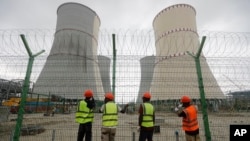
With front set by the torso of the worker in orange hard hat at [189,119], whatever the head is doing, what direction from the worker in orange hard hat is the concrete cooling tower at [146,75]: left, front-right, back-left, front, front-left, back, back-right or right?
front

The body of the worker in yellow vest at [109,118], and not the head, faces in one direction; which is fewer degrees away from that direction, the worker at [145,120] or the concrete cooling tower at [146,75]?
the concrete cooling tower

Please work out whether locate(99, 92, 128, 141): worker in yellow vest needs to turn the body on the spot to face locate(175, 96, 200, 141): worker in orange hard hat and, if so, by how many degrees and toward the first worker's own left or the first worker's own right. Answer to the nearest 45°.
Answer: approximately 90° to the first worker's own right

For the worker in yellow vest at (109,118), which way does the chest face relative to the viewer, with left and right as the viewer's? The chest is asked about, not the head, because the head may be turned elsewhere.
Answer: facing away from the viewer

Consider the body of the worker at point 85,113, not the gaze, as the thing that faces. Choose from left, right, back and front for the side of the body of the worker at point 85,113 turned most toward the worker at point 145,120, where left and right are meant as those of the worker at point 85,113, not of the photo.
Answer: right

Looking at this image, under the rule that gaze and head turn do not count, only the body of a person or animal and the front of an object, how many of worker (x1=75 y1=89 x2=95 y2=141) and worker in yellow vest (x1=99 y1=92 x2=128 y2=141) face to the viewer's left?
0

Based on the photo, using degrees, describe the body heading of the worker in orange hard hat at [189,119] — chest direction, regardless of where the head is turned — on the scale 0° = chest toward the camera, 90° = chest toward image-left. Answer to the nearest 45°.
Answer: approximately 135°

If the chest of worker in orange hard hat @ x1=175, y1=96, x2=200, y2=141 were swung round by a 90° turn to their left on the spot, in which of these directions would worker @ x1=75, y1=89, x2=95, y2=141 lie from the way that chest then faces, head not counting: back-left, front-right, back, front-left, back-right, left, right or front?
front-right

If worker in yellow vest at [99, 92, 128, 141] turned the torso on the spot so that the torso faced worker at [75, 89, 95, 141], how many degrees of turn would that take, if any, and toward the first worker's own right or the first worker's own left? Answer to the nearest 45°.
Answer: approximately 45° to the first worker's own left

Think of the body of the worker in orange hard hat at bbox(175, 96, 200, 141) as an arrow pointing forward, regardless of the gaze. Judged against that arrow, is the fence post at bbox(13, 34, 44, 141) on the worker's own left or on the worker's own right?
on the worker's own left

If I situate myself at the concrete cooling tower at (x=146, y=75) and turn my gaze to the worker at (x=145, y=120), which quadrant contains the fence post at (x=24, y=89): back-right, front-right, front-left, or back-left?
front-right

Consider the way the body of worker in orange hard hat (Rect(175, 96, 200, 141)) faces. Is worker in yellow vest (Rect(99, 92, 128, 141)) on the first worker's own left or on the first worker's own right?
on the first worker's own left
